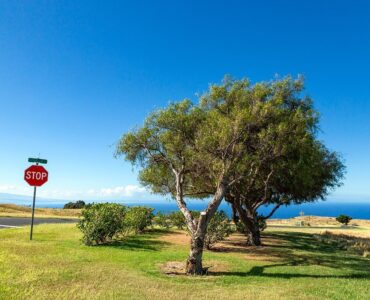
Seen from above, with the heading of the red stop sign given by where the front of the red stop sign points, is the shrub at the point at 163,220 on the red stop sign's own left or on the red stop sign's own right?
on the red stop sign's own left

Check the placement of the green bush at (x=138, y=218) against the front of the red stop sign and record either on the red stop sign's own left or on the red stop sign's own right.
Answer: on the red stop sign's own left

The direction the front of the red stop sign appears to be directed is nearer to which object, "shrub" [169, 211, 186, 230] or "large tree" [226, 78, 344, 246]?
the large tree

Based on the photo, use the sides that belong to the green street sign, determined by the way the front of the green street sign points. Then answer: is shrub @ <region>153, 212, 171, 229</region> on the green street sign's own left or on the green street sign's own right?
on the green street sign's own left

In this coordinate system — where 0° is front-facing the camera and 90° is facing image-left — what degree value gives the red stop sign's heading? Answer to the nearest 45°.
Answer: approximately 0°

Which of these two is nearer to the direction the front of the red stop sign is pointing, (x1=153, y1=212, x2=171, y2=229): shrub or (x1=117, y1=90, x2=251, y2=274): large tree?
the large tree

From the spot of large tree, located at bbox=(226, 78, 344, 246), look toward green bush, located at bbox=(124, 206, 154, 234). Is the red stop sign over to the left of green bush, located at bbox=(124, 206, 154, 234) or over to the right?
left

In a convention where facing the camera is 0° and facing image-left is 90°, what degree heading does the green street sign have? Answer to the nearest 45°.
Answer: approximately 0°

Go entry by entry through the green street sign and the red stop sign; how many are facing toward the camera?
2
